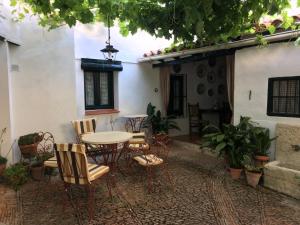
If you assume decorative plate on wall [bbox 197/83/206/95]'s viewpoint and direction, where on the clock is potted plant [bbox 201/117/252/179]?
The potted plant is roughly at 10 o'clock from the decorative plate on wall.

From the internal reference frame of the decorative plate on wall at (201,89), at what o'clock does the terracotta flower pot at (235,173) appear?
The terracotta flower pot is roughly at 10 o'clock from the decorative plate on wall.

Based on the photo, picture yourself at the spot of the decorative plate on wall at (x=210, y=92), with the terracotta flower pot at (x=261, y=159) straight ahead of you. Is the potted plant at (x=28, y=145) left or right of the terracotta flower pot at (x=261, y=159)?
right

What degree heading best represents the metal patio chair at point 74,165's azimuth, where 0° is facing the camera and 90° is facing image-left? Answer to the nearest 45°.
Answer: approximately 225°

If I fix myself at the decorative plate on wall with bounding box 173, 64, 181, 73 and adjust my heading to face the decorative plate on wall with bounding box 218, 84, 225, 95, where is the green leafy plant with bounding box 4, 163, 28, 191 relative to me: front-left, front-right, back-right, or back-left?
back-right
